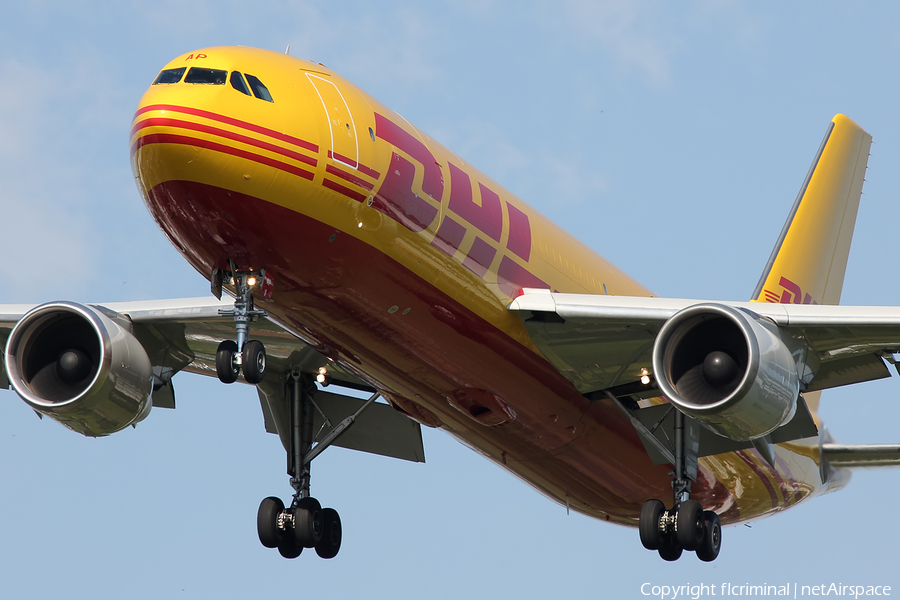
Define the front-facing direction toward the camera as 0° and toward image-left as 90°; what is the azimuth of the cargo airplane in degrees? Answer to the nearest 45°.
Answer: approximately 45°
